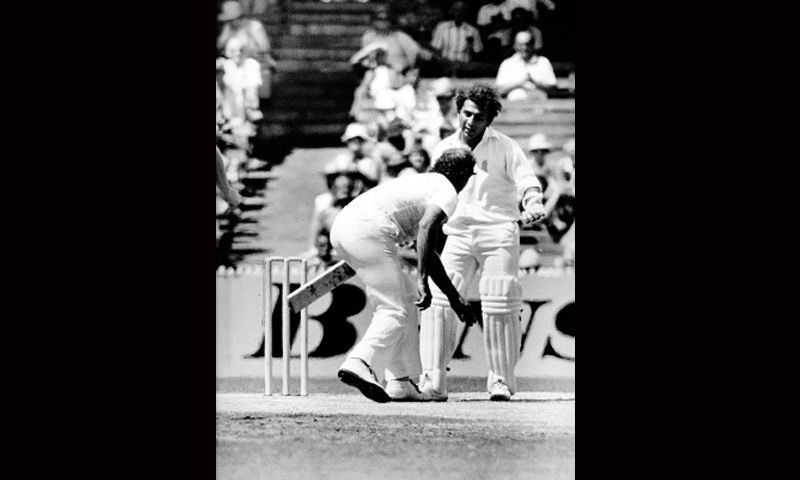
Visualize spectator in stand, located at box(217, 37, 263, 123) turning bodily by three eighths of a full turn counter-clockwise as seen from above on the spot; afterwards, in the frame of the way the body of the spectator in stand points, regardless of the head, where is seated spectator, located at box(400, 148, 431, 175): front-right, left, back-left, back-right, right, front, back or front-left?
front-right

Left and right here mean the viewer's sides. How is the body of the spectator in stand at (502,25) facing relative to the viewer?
facing the viewer

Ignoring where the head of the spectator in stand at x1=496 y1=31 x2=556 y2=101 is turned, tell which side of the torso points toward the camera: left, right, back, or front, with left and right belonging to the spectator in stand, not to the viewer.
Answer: front

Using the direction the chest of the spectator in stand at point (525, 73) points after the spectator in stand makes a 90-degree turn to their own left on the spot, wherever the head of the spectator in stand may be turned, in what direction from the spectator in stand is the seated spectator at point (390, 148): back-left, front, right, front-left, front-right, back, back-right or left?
back

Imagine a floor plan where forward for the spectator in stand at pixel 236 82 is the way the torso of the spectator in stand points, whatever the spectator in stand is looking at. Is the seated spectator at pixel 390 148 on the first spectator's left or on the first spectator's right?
on the first spectator's left

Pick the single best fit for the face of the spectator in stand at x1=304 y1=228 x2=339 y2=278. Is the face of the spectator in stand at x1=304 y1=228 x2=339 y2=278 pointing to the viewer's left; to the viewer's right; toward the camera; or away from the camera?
toward the camera

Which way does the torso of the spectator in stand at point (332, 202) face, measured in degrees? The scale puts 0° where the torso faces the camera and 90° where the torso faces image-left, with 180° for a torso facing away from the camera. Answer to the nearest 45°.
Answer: approximately 0°

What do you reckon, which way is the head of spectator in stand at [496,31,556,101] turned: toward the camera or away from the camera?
toward the camera

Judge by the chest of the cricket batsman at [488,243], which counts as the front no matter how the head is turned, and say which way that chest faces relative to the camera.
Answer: toward the camera

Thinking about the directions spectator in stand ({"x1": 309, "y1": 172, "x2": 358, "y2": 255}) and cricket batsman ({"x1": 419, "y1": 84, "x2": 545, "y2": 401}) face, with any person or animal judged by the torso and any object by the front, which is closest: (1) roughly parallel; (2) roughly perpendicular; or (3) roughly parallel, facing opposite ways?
roughly parallel

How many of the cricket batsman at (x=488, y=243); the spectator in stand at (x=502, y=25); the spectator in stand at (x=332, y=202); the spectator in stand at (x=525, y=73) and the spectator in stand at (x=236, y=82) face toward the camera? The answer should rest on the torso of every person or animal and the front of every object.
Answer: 5
